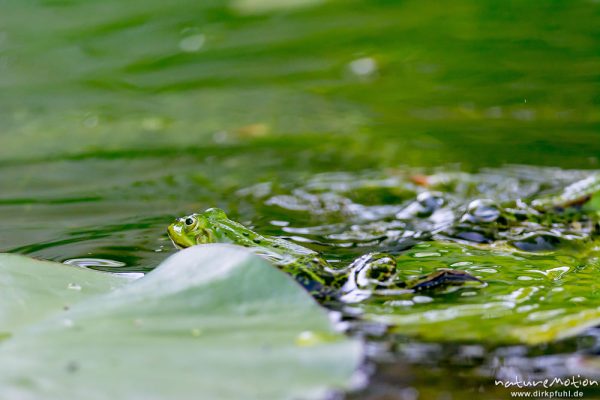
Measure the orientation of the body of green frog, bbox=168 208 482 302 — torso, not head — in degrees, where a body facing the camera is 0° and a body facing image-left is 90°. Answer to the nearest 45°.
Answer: approximately 90°

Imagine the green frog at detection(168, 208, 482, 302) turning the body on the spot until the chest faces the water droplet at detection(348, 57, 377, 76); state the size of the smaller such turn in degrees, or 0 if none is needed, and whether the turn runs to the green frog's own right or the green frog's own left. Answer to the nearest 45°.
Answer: approximately 90° to the green frog's own right

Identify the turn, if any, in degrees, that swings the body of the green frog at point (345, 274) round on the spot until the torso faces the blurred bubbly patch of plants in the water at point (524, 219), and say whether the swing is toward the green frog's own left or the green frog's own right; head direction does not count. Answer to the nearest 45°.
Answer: approximately 135° to the green frog's own right
